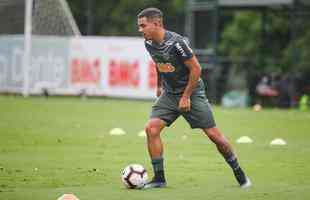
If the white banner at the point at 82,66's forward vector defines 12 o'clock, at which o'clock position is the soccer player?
The soccer player is roughly at 12 o'clock from the white banner.

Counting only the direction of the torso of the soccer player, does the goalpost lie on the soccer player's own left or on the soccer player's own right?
on the soccer player's own right

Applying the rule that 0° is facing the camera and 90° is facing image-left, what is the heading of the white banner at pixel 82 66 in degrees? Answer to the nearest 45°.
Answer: approximately 0°

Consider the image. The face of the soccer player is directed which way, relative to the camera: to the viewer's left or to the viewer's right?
to the viewer's left

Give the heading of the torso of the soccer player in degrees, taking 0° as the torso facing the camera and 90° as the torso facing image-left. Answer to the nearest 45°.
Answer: approximately 45°

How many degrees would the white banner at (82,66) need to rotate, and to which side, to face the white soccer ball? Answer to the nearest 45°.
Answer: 0° — it already faces it

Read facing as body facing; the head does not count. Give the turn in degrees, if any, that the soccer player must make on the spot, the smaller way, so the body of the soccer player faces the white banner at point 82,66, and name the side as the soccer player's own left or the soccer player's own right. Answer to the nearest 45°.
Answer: approximately 135° to the soccer player's own right
